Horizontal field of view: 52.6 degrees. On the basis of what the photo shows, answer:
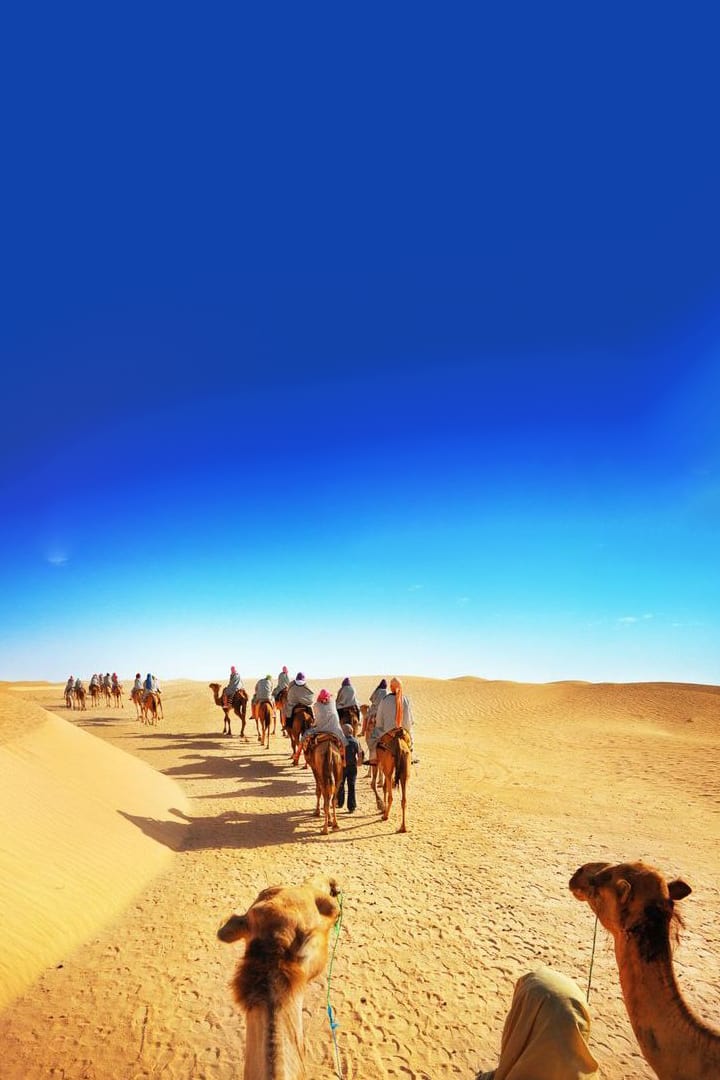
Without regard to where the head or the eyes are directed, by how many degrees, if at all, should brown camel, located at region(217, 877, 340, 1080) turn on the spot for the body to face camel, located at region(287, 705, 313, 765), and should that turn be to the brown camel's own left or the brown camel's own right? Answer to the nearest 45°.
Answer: approximately 45° to the brown camel's own left

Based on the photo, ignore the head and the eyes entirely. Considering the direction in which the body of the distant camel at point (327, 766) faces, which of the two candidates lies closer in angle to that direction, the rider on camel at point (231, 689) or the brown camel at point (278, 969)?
the rider on camel

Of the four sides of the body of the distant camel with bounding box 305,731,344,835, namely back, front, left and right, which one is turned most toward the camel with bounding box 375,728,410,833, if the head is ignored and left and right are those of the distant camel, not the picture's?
right

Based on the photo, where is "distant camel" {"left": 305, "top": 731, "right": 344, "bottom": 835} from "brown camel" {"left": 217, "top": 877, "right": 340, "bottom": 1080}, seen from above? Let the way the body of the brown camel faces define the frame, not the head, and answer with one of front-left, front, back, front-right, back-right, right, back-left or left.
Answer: front-left

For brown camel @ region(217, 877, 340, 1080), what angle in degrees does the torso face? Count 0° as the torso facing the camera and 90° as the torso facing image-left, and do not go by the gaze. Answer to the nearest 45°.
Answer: approximately 225°

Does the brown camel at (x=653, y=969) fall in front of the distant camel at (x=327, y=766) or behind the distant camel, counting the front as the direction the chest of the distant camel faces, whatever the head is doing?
behind

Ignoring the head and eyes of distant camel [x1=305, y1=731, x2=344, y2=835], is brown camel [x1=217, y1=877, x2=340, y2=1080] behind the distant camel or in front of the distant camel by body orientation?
behind

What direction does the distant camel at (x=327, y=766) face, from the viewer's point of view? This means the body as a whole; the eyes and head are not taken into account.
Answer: away from the camera
